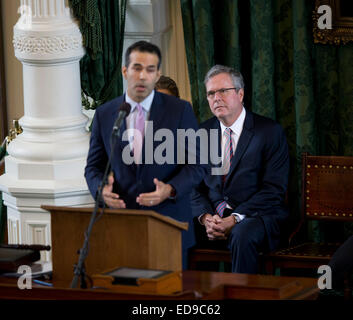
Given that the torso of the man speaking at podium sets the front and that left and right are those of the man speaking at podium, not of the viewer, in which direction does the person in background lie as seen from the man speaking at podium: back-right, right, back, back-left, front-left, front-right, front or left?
back

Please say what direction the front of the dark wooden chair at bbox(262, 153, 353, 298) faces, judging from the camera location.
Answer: facing the viewer and to the left of the viewer

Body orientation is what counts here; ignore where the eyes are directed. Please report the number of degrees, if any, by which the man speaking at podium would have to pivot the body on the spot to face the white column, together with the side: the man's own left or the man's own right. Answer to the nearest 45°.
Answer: approximately 135° to the man's own right

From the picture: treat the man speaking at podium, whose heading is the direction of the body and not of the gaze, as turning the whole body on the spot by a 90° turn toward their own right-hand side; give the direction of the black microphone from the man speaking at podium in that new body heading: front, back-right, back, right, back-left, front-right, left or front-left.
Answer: left

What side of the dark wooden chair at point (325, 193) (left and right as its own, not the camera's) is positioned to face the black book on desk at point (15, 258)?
front

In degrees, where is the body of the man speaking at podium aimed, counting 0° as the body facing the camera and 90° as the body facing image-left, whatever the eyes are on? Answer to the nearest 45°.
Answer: approximately 0°

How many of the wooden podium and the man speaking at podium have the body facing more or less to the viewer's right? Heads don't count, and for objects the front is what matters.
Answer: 0

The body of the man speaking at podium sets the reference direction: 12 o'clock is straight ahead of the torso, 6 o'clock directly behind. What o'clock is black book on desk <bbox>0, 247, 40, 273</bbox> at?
The black book on desk is roughly at 2 o'clock from the man speaking at podium.

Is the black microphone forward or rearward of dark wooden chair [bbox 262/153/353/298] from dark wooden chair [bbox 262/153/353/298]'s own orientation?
forward
